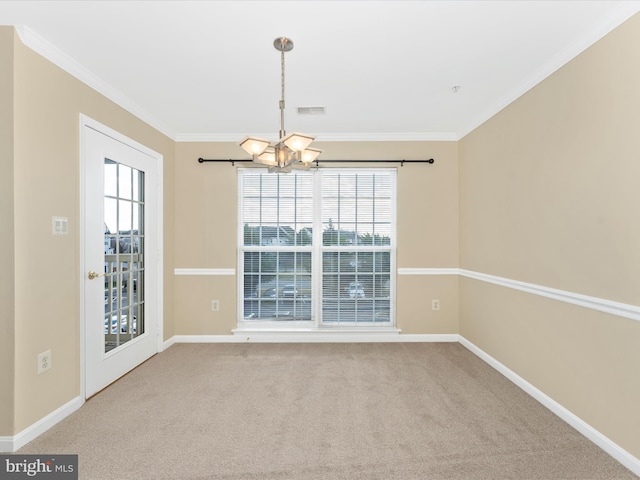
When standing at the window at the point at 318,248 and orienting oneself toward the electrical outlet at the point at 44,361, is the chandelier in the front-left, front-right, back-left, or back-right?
front-left

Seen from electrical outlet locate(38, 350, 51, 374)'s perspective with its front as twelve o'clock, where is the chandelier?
The chandelier is roughly at 12 o'clock from the electrical outlet.

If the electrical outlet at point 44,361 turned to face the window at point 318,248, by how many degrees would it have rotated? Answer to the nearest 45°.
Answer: approximately 45° to its left

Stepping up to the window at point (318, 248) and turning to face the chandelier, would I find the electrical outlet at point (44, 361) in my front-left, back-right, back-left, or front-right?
front-right

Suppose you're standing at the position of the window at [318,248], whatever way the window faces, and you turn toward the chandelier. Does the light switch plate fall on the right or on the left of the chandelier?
right
